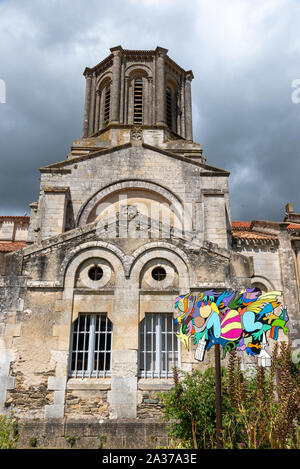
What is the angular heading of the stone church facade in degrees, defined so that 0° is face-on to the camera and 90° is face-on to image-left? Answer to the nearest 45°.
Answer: approximately 0°

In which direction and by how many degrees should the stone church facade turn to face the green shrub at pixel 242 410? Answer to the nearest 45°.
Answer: approximately 45° to its left
